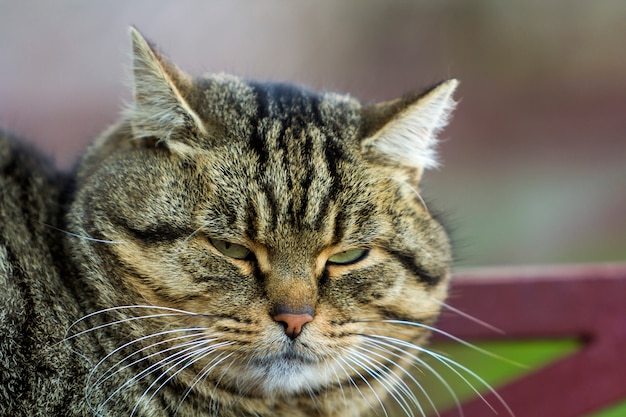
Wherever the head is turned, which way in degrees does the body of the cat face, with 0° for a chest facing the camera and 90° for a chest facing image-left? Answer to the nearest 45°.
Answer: approximately 315°
